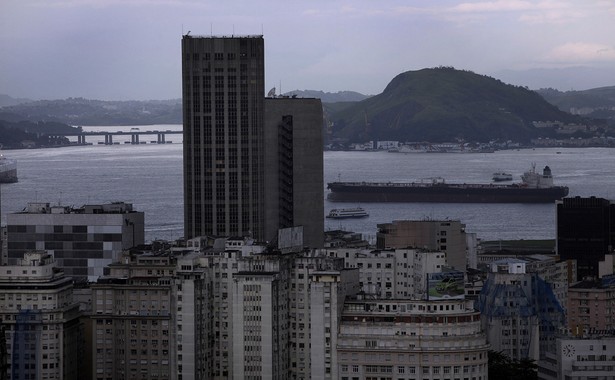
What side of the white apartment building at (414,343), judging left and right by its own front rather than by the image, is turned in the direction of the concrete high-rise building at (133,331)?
right

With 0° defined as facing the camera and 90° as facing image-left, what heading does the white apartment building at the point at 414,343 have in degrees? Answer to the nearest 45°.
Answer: approximately 0°

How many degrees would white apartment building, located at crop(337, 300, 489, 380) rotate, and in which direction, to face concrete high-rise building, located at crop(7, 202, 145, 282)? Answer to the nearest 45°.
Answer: approximately 135° to its right
